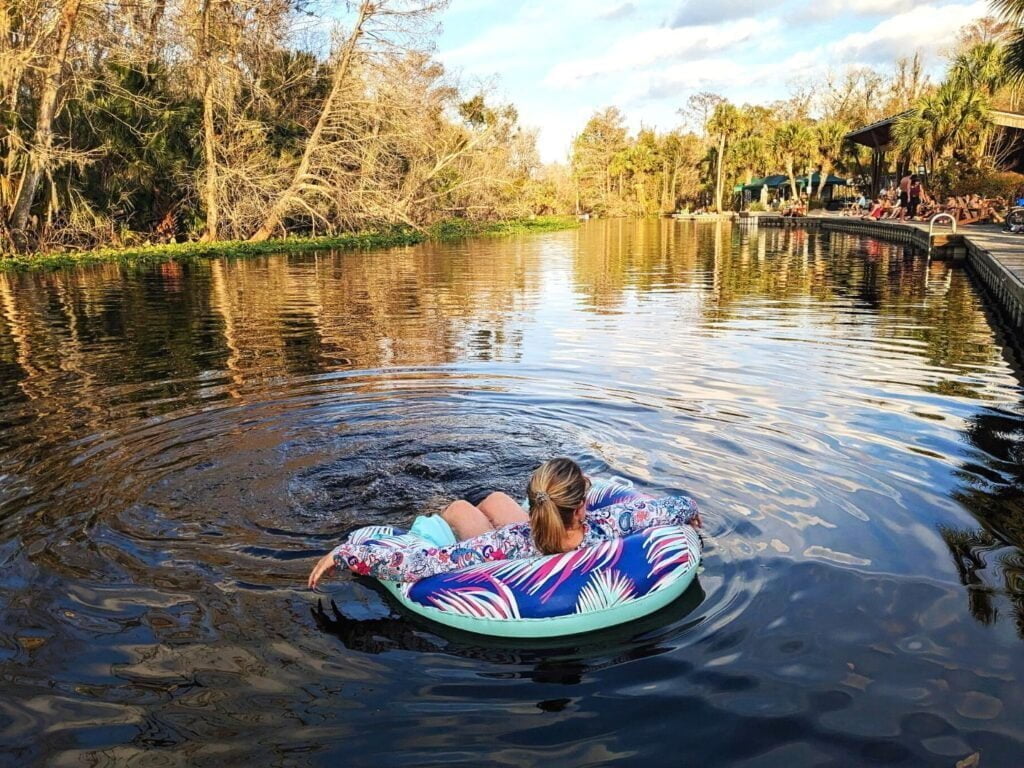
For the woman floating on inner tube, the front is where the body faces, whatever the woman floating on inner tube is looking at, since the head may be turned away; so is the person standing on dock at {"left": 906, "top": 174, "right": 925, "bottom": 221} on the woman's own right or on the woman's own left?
on the woman's own right

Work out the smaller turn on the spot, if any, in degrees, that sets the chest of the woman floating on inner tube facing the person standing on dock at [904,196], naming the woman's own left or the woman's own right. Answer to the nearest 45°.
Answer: approximately 90° to the woman's own right

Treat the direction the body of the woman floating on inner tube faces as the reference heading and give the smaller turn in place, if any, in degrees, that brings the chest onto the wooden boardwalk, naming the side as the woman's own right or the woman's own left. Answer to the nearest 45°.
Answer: approximately 90° to the woman's own right

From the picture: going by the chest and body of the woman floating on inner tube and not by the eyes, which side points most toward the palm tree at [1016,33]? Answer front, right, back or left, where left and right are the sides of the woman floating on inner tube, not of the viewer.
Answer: right

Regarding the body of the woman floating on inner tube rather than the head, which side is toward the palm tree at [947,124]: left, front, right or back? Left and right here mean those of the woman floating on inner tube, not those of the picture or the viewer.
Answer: right

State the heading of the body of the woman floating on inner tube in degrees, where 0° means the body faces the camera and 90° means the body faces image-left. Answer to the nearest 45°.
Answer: approximately 135°

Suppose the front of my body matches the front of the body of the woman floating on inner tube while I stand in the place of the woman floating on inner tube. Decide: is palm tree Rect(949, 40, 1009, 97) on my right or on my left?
on my right
